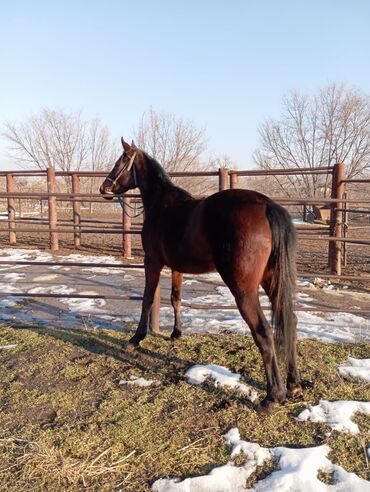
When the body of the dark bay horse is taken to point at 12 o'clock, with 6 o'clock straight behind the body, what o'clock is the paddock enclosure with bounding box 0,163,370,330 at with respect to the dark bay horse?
The paddock enclosure is roughly at 1 o'clock from the dark bay horse.

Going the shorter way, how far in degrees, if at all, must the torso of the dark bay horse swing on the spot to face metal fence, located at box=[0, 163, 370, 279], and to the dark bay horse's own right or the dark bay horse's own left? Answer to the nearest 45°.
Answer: approximately 45° to the dark bay horse's own right

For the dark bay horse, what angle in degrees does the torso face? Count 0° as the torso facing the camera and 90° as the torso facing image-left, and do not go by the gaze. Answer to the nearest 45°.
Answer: approximately 135°
